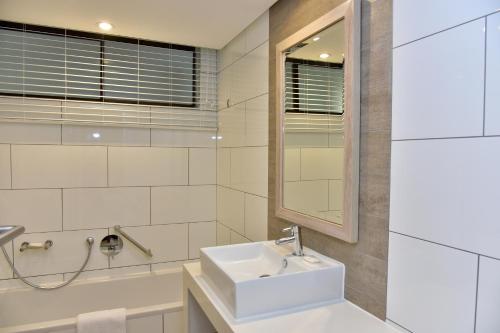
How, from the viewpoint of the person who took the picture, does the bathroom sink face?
facing the viewer and to the left of the viewer

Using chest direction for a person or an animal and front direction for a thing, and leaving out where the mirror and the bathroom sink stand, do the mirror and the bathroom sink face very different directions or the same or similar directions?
same or similar directions

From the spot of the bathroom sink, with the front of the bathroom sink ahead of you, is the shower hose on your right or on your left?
on your right

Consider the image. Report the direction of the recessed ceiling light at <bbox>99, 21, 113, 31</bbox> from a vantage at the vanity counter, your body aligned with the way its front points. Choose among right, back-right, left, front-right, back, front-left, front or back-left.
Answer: right

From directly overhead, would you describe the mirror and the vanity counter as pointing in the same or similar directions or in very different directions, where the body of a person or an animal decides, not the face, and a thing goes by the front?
same or similar directions

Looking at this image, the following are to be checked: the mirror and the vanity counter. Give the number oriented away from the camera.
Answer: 0

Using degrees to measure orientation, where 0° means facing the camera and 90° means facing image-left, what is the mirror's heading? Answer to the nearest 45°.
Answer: approximately 45°

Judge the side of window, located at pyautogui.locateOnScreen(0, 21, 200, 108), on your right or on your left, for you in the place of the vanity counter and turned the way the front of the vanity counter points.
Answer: on your right
